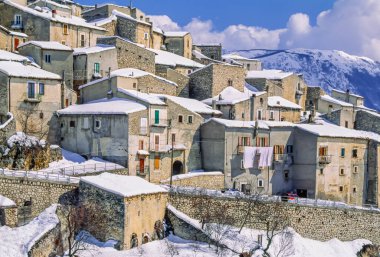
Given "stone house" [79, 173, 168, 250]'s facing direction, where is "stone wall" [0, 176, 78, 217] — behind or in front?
behind

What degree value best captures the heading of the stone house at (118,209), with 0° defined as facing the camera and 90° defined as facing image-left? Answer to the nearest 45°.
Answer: approximately 315°
